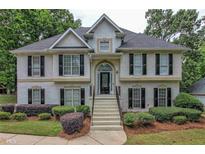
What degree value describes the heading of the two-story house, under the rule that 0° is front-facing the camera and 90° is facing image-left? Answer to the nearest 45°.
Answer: approximately 0°

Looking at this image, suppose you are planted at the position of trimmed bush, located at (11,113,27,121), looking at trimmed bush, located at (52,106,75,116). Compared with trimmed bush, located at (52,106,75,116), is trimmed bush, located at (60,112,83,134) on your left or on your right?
right

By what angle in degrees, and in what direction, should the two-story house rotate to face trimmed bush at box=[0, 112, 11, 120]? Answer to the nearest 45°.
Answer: approximately 45° to its right

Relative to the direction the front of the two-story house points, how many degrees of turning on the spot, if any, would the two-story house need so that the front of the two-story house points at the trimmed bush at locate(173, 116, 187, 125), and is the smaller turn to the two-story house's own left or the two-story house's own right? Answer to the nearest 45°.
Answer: approximately 45° to the two-story house's own left

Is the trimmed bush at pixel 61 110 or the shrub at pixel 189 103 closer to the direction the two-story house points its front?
the trimmed bush

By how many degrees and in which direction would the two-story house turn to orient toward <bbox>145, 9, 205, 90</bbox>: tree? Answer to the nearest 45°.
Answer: approximately 135° to its left

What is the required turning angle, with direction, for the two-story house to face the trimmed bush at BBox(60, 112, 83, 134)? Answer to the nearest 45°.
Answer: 0° — it already faces it

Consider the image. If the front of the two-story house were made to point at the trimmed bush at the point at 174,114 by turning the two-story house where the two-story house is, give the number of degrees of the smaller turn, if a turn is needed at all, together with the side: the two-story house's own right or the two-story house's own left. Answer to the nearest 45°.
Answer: approximately 45° to the two-story house's own left
